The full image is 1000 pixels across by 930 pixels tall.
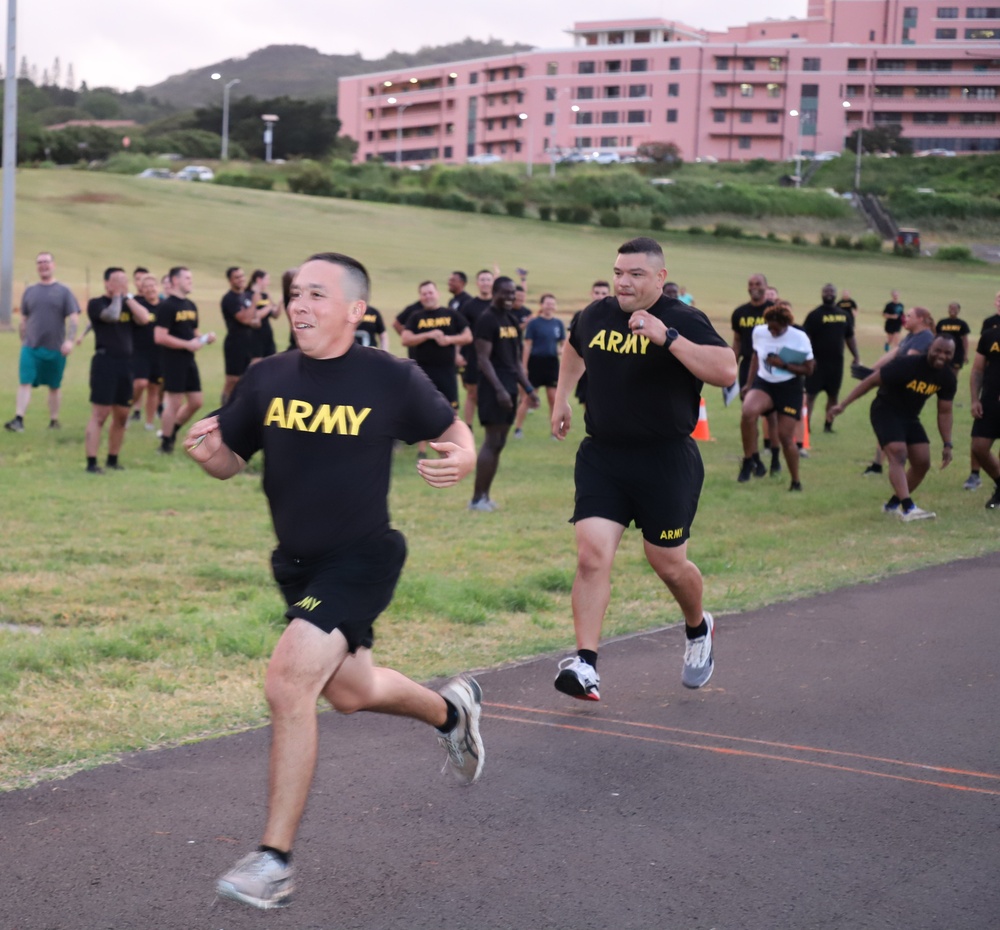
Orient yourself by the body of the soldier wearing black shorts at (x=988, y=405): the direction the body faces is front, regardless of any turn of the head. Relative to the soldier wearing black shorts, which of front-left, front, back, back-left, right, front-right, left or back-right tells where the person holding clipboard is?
right

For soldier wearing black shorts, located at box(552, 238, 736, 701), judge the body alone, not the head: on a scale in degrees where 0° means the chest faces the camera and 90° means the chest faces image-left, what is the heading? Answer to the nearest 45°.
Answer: approximately 45°

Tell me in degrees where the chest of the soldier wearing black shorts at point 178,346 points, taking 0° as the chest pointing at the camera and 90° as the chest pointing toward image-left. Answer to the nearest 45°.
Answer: approximately 315°

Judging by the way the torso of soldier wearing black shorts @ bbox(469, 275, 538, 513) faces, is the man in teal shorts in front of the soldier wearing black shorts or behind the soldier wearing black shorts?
behind

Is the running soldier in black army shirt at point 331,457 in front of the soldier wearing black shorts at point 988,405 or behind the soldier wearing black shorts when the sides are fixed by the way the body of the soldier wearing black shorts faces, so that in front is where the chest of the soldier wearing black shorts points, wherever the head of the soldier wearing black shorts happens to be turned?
in front

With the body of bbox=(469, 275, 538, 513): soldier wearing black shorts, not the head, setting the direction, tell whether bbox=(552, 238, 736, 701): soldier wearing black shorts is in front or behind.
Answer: in front

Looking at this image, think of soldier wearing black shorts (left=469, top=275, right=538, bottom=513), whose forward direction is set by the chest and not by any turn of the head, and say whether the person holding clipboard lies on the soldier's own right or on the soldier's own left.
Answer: on the soldier's own left

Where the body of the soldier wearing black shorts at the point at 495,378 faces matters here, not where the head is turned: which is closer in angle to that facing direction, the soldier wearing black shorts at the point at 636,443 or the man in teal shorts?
the soldier wearing black shorts

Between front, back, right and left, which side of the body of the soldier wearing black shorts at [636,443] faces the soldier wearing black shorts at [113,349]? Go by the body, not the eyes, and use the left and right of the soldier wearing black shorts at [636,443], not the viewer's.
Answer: right
